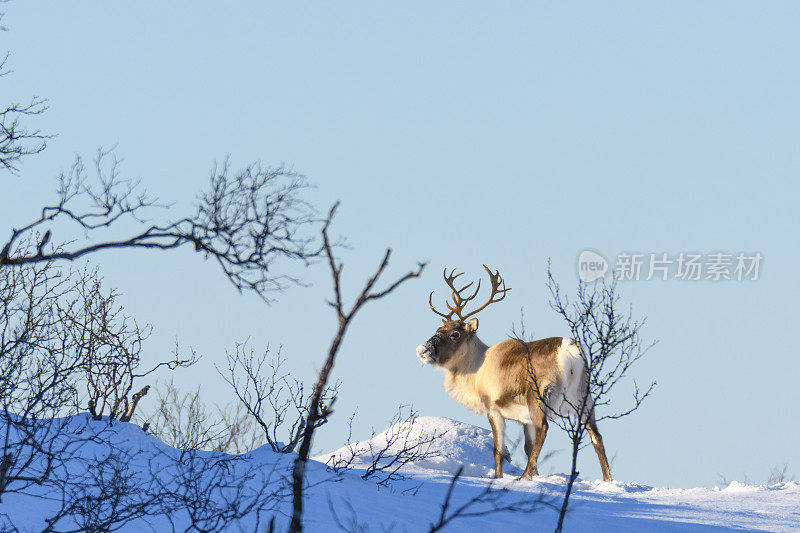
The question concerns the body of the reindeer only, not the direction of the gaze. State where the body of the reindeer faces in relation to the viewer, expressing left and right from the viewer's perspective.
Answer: facing away from the viewer and to the left of the viewer

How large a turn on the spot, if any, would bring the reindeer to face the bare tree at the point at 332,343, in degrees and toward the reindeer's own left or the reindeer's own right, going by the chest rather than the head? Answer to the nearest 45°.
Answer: approximately 135° to the reindeer's own left
